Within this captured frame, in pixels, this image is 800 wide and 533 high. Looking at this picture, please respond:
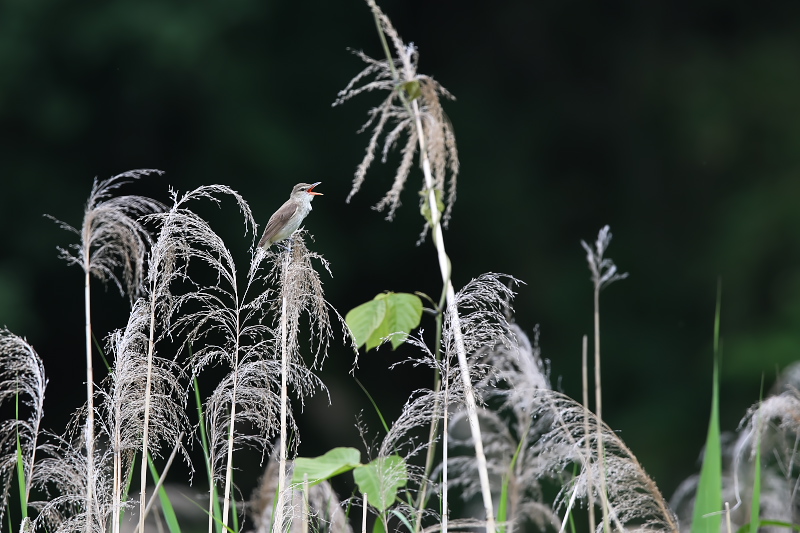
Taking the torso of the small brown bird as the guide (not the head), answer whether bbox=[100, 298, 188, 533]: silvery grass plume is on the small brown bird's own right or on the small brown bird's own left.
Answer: on the small brown bird's own right

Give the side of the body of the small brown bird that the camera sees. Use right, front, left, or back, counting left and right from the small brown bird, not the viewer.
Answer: right

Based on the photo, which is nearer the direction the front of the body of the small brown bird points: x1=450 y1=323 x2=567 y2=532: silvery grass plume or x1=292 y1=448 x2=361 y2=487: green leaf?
the silvery grass plume
